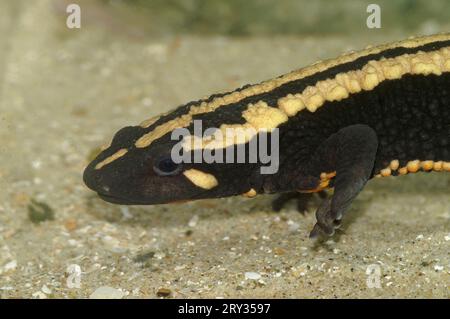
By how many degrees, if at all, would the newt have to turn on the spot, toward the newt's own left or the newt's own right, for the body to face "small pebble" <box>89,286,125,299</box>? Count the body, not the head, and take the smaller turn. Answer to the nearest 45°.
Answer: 0° — it already faces it

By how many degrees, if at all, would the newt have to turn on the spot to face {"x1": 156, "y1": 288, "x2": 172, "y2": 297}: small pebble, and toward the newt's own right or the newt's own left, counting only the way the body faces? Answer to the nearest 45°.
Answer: approximately 45° to the newt's own left

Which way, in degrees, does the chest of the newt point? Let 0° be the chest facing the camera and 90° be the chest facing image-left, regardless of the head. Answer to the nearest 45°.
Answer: approximately 90°

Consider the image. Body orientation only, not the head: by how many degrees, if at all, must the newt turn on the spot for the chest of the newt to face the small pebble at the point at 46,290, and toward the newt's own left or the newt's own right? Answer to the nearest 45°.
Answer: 0° — it already faces it
